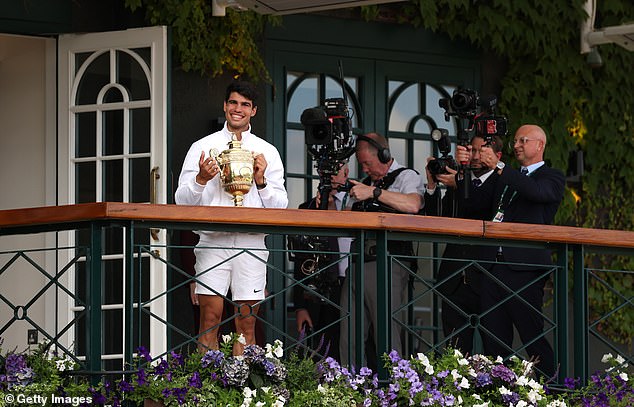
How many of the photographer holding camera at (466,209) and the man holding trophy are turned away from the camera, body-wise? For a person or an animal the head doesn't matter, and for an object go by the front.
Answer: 0

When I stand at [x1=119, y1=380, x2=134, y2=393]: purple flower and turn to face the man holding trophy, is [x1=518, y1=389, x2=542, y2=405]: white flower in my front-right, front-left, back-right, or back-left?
front-right

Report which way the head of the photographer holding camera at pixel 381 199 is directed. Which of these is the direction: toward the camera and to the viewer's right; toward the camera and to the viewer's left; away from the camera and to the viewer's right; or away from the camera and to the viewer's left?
toward the camera and to the viewer's left

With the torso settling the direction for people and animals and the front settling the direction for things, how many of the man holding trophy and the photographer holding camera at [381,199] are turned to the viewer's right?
0

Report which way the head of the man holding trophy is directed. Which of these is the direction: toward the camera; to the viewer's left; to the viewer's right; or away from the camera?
toward the camera

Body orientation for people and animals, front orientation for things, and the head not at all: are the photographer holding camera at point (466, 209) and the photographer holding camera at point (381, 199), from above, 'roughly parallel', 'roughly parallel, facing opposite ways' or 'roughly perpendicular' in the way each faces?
roughly parallel

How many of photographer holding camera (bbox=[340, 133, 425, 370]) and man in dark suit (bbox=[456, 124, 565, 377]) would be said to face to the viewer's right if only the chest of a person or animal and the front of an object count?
0

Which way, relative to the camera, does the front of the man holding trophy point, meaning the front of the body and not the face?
toward the camera

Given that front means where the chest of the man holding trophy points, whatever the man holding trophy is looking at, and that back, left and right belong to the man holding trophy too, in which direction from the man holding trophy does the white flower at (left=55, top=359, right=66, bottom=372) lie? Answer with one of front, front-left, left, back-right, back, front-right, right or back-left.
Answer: front-right

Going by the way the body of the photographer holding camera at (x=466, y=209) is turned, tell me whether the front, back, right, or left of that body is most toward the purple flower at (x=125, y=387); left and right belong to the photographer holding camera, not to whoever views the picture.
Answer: front

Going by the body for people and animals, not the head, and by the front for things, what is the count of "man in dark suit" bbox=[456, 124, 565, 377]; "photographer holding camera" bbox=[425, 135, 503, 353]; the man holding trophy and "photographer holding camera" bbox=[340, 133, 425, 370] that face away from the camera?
0

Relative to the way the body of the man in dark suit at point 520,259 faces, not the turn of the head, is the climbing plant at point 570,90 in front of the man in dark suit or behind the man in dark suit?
behind

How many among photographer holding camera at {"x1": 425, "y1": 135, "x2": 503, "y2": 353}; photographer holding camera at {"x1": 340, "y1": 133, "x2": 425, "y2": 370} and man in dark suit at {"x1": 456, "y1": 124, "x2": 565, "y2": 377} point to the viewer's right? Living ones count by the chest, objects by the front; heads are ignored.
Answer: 0

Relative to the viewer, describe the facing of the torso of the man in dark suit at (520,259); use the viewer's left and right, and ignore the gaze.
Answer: facing the viewer and to the left of the viewer
